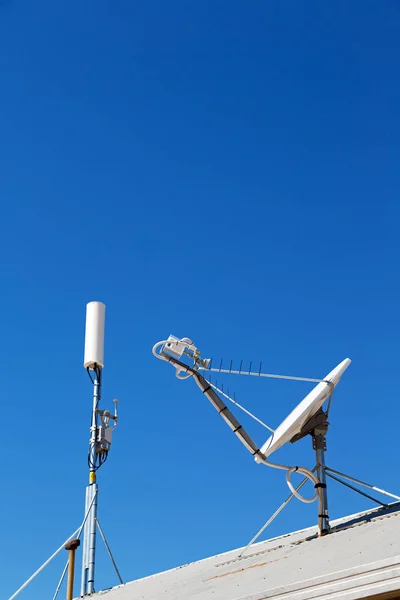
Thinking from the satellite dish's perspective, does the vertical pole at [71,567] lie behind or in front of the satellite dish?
in front

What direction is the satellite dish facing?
to the viewer's left

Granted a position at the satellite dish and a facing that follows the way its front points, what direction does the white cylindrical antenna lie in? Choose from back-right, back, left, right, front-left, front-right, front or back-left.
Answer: front-right

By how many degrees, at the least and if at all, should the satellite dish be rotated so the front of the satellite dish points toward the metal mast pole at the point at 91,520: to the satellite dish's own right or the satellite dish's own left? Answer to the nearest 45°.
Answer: approximately 45° to the satellite dish's own right
